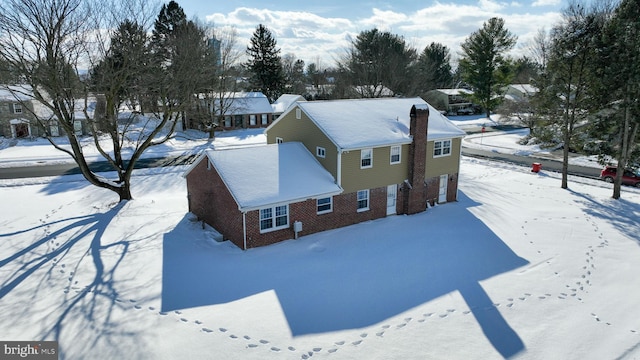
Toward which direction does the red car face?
to the viewer's right

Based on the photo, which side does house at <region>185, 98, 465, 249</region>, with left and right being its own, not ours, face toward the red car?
right

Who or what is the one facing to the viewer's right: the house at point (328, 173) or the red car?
the red car

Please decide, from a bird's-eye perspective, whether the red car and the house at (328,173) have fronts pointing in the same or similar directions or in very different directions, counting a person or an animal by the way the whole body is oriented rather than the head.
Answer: very different directions

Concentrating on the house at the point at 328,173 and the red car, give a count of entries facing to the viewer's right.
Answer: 1

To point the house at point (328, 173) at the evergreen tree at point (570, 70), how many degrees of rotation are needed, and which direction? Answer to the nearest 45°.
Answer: approximately 90° to its right

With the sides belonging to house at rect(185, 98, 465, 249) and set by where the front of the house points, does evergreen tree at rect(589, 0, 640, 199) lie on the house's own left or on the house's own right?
on the house's own right

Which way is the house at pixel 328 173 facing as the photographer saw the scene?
facing away from the viewer and to the left of the viewer
